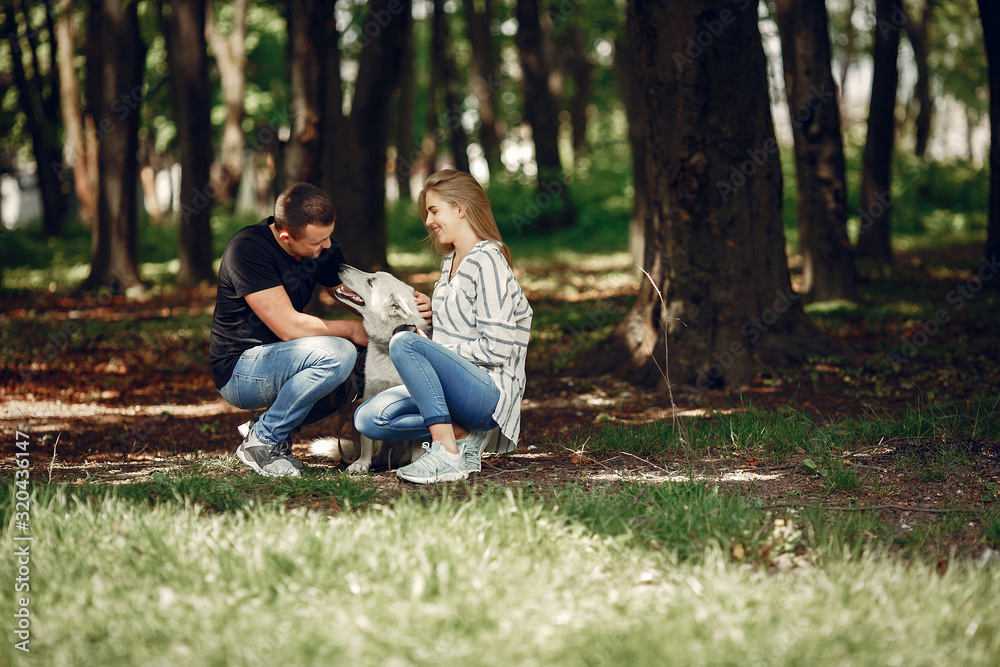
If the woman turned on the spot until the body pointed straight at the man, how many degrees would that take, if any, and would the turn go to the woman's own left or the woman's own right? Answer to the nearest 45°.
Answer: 0° — they already face them

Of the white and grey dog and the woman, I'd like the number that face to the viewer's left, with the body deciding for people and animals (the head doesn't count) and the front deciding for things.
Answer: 2

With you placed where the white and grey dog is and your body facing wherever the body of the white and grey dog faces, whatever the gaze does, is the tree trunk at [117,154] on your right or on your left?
on your right

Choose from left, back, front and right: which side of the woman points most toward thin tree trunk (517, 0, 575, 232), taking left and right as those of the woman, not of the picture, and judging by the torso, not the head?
right

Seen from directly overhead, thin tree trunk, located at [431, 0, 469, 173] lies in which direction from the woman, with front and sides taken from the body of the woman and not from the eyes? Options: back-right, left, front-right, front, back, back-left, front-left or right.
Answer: right

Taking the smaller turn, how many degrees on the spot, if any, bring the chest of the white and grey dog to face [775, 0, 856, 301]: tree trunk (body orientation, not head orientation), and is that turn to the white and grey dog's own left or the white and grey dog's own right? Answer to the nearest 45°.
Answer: approximately 135° to the white and grey dog's own left

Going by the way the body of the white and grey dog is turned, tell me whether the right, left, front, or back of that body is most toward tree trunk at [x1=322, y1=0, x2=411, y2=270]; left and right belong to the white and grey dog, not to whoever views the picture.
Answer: back

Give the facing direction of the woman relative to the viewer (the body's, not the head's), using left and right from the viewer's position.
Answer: facing to the left of the viewer

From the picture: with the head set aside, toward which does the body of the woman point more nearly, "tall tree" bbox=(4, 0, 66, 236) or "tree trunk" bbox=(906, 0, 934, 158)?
the tall tree
